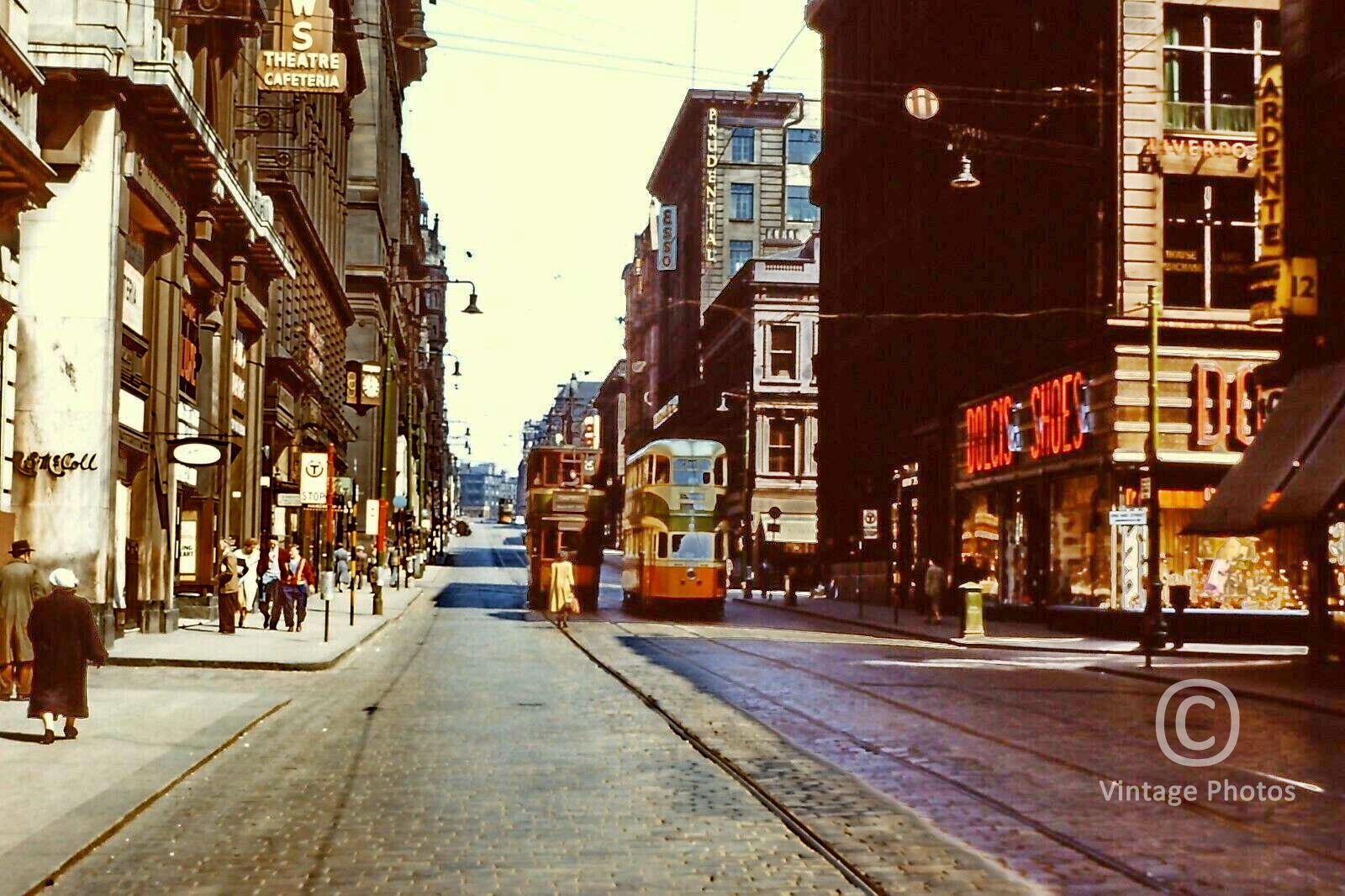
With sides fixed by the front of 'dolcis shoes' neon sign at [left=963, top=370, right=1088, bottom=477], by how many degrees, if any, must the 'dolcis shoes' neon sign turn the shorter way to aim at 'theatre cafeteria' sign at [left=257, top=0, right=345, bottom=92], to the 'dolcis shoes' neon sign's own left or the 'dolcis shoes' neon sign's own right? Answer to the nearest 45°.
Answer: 0° — it already faces it

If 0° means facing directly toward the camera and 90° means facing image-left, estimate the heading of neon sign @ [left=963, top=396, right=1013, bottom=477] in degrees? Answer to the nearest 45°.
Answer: approximately 45°

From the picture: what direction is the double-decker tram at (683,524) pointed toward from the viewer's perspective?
toward the camera

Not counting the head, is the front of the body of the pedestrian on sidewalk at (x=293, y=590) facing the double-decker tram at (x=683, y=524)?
no

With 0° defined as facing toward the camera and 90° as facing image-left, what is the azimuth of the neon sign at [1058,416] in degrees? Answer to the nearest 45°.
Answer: approximately 45°

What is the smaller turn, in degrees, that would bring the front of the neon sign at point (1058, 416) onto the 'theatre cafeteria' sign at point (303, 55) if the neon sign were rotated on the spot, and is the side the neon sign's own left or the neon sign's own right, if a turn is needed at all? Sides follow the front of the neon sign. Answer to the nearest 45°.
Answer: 0° — it already faces it

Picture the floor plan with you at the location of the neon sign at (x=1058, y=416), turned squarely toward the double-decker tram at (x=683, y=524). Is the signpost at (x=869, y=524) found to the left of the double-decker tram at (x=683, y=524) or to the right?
right

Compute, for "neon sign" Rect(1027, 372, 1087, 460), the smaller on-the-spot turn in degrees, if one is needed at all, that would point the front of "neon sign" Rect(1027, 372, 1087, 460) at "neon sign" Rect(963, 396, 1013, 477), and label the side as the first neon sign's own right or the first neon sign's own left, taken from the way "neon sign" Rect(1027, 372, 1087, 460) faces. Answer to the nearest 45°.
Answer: approximately 135° to the first neon sign's own right

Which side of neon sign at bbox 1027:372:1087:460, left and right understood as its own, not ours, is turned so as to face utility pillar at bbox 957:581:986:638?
front

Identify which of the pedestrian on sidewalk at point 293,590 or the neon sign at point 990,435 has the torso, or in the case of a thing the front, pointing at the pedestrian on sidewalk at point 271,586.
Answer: the neon sign

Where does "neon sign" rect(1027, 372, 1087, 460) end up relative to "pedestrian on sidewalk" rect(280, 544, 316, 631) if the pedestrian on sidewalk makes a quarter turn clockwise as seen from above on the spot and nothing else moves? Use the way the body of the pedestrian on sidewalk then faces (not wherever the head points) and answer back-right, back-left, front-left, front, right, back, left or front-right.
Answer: back-right

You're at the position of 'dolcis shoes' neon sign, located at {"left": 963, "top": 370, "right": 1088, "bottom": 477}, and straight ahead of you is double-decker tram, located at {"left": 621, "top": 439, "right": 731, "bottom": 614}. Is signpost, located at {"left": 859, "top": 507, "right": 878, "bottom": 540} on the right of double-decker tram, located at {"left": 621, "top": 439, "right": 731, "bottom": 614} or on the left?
right

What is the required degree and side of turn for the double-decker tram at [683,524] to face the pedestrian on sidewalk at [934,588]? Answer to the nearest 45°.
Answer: approximately 90° to its left

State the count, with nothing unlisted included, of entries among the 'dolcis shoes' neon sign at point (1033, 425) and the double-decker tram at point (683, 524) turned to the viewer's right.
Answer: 0

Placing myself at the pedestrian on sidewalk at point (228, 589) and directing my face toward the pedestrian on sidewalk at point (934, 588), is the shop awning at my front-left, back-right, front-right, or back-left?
front-right

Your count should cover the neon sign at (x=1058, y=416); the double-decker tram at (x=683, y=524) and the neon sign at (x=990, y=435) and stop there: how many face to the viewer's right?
0

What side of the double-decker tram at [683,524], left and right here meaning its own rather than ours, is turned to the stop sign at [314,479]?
right
